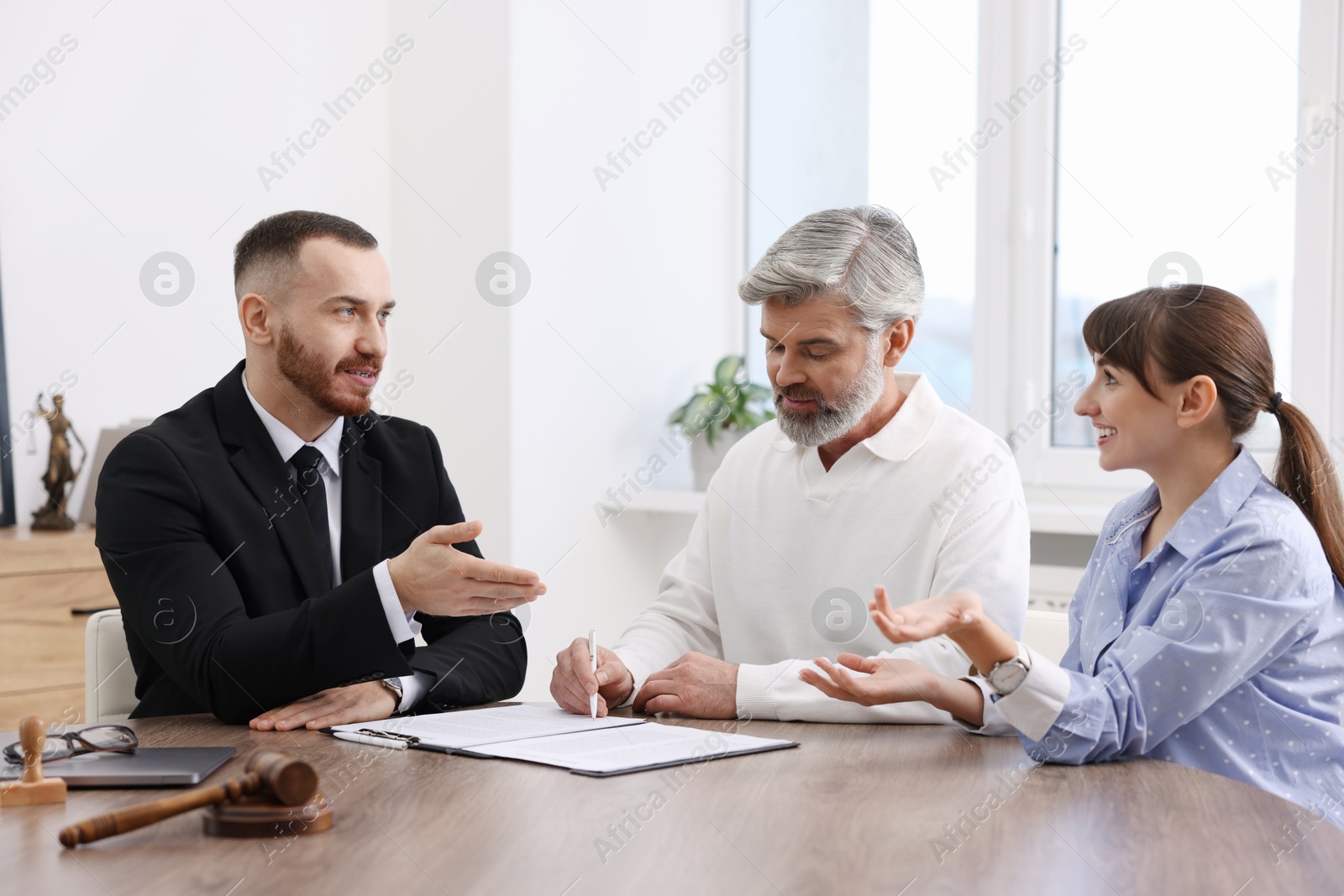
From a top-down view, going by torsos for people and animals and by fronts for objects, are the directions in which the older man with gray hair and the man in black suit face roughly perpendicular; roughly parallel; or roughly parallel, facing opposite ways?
roughly perpendicular

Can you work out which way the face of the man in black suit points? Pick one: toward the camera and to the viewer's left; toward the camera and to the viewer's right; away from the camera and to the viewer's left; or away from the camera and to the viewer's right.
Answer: toward the camera and to the viewer's right

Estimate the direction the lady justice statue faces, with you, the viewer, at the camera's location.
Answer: facing the viewer

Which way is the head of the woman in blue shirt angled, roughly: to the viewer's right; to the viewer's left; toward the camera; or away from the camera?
to the viewer's left

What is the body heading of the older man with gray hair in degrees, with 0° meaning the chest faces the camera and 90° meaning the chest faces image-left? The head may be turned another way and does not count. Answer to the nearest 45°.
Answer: approximately 45°

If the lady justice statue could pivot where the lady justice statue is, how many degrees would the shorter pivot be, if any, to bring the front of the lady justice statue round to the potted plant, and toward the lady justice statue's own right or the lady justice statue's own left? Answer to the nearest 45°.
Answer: approximately 90° to the lady justice statue's own left

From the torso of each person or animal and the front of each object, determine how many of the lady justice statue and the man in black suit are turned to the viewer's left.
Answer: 0

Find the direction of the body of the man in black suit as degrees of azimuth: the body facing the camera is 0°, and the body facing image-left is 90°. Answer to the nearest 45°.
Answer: approximately 315°

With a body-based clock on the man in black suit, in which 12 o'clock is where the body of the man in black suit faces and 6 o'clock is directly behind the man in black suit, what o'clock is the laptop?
The laptop is roughly at 2 o'clock from the man in black suit.

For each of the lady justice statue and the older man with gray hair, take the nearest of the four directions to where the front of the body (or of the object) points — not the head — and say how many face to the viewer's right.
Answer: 0

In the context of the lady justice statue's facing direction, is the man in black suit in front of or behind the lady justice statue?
in front

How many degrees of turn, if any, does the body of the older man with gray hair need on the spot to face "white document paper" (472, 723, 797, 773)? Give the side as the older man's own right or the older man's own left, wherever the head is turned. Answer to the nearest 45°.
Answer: approximately 45° to the older man's own left
